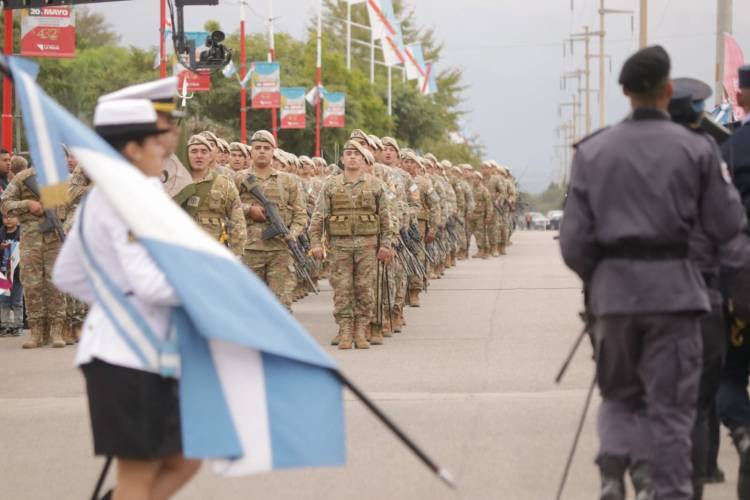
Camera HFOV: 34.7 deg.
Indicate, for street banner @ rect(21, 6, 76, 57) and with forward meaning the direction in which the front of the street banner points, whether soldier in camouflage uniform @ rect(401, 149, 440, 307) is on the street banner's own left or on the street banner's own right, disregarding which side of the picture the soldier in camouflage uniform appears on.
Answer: on the street banner's own left

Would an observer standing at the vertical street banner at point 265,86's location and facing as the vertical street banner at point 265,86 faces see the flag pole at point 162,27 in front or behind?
in front

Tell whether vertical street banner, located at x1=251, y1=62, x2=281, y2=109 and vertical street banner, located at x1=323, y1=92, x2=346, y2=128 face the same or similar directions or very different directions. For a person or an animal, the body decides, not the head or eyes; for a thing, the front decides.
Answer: same or similar directions

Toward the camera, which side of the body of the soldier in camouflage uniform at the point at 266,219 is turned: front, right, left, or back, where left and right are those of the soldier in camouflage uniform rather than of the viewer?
front

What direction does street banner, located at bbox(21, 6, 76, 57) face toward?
toward the camera

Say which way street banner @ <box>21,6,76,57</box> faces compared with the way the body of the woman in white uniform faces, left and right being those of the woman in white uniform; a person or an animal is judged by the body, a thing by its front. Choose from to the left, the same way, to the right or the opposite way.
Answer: to the right

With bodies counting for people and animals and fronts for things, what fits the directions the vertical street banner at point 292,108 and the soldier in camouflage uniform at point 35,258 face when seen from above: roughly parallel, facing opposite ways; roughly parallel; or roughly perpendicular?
roughly parallel

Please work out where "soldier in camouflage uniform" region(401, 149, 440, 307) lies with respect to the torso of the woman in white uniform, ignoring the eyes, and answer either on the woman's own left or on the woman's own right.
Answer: on the woman's own left

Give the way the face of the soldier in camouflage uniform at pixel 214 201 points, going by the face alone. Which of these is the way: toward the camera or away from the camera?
toward the camera

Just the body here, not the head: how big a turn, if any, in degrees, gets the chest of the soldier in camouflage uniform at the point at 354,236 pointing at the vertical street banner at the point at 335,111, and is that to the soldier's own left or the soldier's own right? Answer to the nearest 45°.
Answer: approximately 180°

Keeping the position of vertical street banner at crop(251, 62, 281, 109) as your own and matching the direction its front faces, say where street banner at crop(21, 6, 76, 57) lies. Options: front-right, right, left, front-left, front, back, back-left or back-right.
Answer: front

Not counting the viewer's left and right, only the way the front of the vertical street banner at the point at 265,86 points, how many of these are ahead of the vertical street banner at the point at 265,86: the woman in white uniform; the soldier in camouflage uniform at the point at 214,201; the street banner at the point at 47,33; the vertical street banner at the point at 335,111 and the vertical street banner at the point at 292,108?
3

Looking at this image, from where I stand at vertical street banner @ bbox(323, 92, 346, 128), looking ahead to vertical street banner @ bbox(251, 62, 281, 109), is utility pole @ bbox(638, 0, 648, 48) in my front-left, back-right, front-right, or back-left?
back-left

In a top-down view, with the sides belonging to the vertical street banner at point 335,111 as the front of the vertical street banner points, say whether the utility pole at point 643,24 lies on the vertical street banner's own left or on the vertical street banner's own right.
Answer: on the vertical street banner's own left

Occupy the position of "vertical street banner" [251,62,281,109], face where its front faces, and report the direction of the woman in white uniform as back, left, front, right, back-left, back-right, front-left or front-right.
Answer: front

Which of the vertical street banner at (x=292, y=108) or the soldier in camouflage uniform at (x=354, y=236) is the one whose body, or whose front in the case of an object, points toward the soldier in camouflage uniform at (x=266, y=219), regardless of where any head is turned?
the vertical street banner
